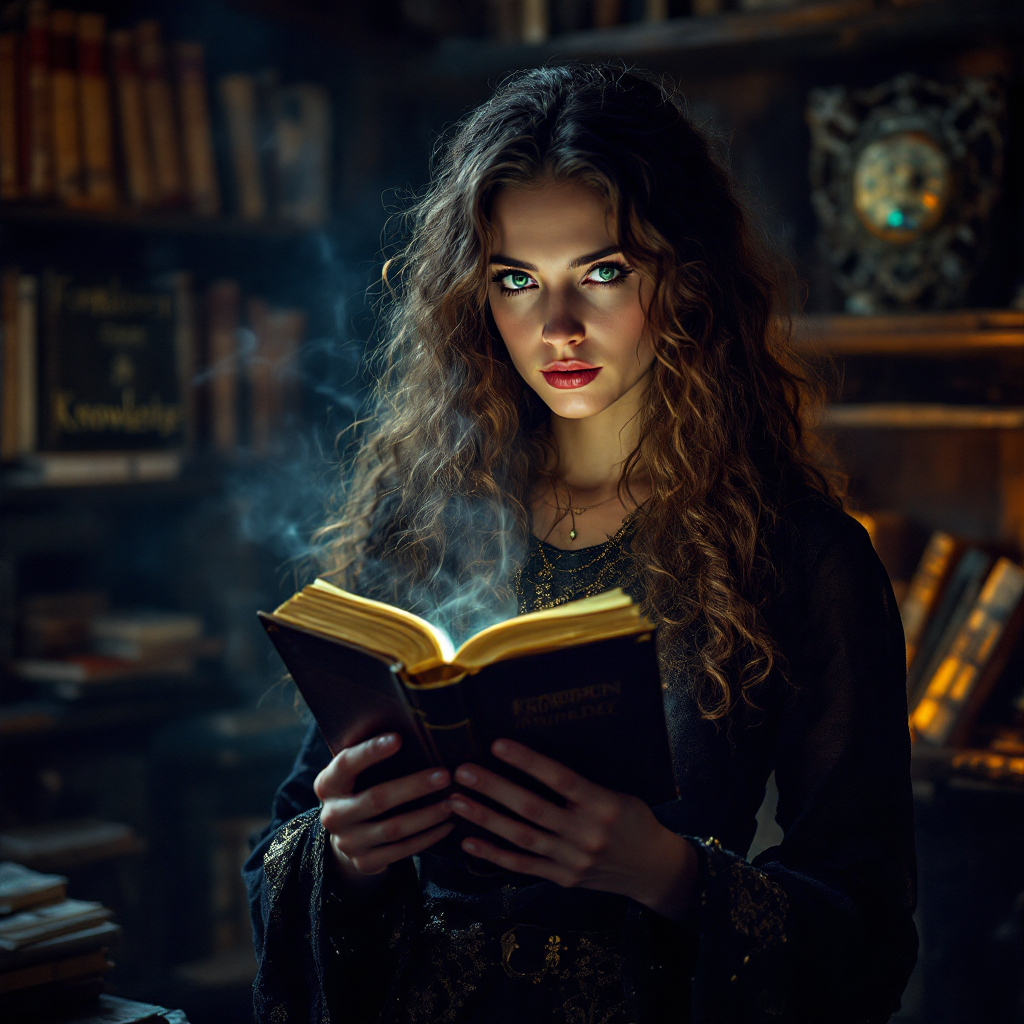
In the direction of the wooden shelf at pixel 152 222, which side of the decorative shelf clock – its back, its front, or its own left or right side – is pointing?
right

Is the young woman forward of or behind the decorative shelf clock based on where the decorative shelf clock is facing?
forward

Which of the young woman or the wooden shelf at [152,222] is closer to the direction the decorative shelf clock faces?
the young woman

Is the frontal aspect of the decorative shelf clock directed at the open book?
yes

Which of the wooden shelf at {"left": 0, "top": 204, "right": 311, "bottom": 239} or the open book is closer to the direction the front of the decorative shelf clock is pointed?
the open book

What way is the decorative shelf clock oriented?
toward the camera
